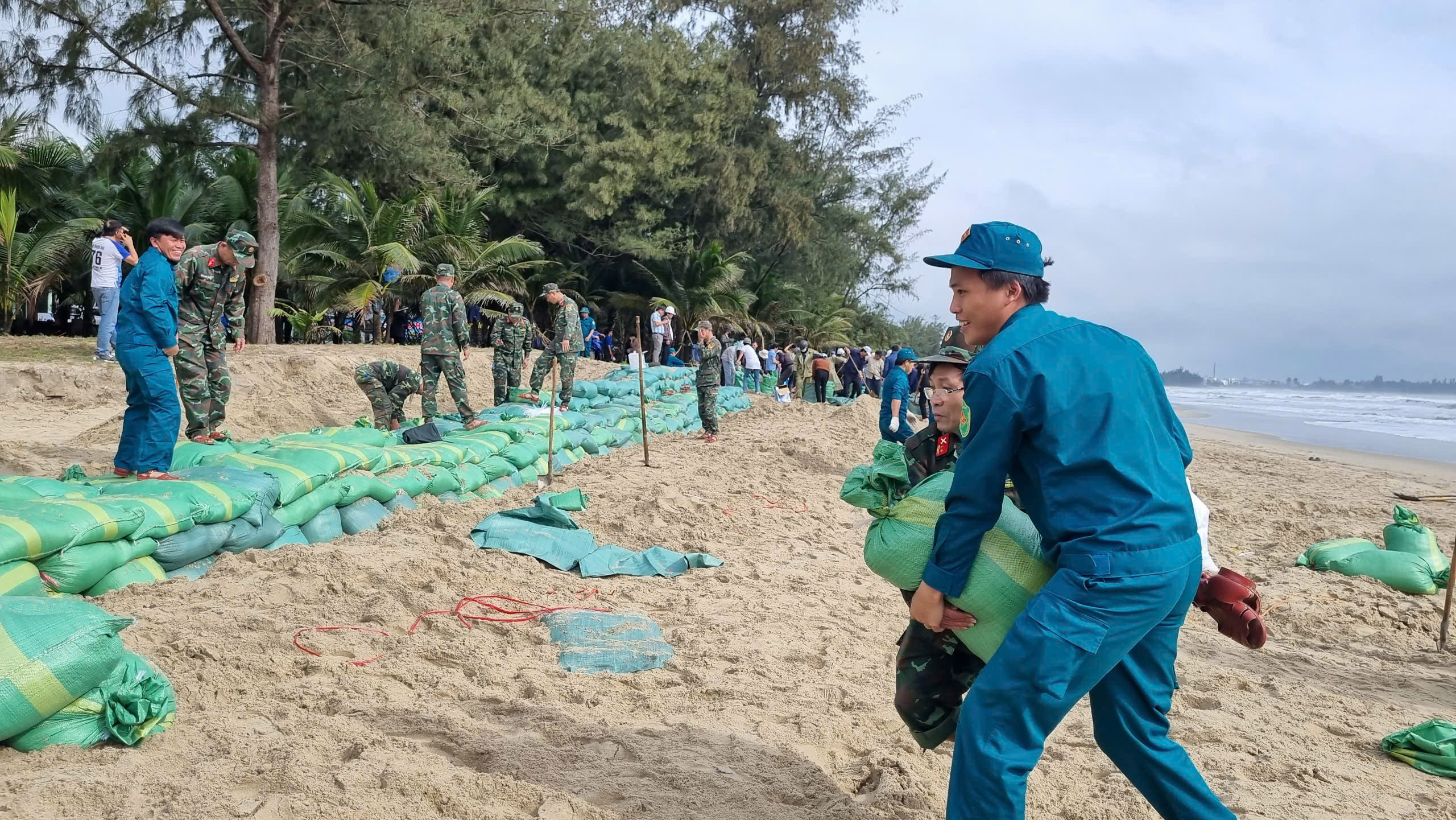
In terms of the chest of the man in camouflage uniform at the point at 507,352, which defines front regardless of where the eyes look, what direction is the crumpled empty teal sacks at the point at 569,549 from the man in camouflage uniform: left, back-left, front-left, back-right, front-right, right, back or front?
front

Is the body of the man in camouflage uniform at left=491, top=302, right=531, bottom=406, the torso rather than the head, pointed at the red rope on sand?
yes

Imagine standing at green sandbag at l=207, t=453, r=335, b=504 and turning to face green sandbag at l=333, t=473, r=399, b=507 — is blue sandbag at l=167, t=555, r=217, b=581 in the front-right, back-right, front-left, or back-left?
back-right

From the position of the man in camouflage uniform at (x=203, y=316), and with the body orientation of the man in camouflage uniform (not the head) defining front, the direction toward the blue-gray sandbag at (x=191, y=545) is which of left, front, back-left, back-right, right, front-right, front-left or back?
front-right

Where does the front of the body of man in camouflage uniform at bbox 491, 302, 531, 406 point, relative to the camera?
toward the camera

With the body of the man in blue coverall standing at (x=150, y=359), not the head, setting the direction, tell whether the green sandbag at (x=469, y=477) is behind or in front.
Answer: in front

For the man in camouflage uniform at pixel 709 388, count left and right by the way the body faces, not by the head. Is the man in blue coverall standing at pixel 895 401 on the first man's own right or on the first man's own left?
on the first man's own left

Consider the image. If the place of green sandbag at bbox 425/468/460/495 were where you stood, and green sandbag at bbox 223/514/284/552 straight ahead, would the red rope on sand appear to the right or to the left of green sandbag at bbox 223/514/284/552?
left

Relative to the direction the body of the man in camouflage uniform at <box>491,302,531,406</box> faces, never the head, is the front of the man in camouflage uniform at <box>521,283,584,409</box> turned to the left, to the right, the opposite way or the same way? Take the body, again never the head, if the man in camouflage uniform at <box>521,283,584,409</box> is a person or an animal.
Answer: to the right

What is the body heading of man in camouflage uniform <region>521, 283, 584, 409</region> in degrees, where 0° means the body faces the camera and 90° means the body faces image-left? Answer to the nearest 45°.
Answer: approximately 90°

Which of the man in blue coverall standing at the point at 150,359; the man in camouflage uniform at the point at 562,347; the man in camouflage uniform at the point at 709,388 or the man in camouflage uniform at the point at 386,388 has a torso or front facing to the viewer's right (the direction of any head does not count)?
the man in blue coverall standing
